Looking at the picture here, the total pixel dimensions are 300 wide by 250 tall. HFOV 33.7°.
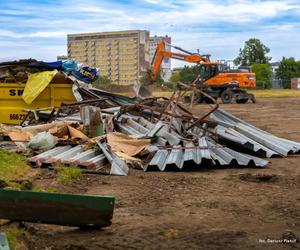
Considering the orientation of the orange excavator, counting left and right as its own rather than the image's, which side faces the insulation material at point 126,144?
left

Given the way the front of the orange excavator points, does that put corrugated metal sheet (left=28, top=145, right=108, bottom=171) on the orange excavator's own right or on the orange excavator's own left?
on the orange excavator's own left

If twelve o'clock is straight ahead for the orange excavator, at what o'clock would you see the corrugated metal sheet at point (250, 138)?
The corrugated metal sheet is roughly at 9 o'clock from the orange excavator.

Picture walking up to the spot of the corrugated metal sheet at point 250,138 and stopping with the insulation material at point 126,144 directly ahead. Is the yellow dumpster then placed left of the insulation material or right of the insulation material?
right

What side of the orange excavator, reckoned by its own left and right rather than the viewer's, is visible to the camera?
left

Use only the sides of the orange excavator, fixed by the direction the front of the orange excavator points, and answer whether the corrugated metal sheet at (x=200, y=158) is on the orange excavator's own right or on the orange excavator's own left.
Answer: on the orange excavator's own left

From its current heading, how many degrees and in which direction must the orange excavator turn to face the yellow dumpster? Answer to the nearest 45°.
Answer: approximately 90° to its left
